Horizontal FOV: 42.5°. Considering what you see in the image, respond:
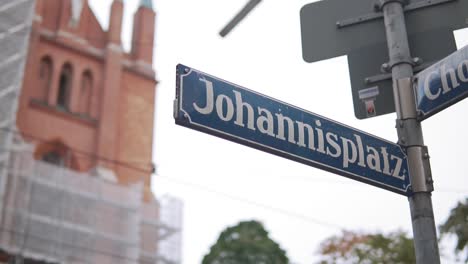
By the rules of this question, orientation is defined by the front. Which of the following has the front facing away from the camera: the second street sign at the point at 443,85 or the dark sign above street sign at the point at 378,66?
the dark sign above street sign

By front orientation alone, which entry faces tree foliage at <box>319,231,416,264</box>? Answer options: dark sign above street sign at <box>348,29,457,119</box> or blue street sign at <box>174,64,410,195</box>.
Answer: the dark sign above street sign

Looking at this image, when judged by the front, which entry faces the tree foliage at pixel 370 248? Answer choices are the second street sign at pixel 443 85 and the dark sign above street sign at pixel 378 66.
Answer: the dark sign above street sign

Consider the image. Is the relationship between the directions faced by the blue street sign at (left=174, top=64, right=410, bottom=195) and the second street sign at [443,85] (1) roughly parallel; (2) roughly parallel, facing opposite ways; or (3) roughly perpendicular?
roughly perpendicular

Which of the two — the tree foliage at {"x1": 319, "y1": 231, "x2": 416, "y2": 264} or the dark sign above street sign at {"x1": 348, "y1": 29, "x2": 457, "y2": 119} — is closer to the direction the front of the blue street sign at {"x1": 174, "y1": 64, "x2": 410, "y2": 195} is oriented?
the dark sign above street sign

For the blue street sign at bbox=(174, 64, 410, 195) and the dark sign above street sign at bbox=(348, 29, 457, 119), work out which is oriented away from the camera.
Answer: the dark sign above street sign

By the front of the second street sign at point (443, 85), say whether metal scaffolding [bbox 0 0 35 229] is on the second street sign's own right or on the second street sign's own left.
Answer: on the second street sign's own right

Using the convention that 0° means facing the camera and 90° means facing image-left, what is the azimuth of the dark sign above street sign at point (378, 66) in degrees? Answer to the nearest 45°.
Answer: approximately 180°

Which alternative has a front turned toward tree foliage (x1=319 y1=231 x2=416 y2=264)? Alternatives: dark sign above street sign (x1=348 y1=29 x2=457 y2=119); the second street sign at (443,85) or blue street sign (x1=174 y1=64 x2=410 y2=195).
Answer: the dark sign above street sign

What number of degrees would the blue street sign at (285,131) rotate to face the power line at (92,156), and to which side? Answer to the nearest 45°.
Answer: approximately 135° to its left

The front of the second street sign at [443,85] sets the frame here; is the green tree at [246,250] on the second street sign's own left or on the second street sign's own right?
on the second street sign's own right

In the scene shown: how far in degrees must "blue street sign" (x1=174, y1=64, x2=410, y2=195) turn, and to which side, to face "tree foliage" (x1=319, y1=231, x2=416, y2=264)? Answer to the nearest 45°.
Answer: approximately 135° to its left

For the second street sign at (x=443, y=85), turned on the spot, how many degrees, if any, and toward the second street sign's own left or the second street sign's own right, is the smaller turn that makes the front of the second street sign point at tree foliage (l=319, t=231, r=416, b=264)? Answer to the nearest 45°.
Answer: approximately 135° to the second street sign's own right

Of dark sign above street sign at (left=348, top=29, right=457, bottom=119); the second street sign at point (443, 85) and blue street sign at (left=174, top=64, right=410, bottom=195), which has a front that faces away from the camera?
the dark sign above street sign
